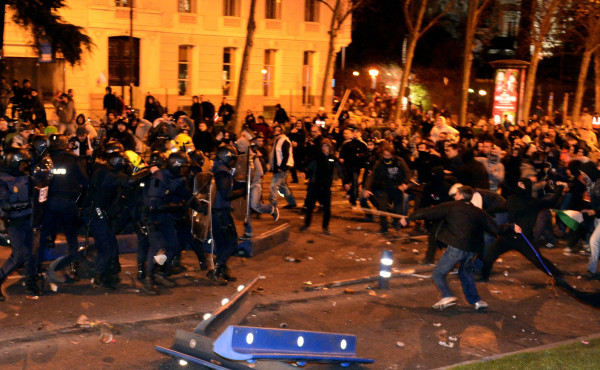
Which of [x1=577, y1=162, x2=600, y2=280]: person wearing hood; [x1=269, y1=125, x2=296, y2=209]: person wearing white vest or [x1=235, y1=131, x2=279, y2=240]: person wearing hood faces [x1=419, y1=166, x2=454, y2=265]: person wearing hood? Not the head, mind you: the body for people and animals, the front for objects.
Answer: [x1=577, y1=162, x2=600, y2=280]: person wearing hood

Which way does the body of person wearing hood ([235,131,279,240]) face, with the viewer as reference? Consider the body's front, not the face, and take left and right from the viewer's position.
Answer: facing to the left of the viewer

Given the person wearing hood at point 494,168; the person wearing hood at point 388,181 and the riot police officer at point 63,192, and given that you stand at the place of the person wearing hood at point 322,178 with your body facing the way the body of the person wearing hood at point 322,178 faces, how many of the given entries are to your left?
2

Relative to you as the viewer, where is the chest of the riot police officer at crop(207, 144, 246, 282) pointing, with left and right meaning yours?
facing to the right of the viewer

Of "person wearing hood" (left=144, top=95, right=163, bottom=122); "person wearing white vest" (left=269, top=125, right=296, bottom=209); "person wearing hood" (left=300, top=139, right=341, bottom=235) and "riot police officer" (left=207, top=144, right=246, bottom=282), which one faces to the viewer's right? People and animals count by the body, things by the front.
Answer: the riot police officer

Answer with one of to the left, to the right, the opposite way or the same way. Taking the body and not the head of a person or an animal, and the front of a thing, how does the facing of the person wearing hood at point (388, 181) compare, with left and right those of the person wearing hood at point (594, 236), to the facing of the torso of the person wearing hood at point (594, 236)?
to the left

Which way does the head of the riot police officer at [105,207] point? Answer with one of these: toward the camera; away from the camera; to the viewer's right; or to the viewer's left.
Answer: to the viewer's right

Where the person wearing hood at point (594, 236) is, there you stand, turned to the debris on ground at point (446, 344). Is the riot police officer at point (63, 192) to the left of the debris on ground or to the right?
right

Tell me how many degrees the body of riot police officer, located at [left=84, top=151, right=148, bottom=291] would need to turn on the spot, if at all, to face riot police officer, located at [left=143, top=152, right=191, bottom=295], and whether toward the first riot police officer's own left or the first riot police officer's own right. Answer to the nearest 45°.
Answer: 0° — they already face them

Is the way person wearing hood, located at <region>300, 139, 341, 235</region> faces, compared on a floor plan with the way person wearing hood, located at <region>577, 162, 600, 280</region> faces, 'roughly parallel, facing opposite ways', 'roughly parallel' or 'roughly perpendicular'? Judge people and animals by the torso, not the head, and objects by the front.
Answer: roughly perpendicular

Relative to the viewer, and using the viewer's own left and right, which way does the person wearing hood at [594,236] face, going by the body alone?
facing to the left of the viewer

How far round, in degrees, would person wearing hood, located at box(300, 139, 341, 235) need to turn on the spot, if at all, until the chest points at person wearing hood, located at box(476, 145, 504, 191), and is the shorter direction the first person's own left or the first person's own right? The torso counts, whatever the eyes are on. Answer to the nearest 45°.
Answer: approximately 90° to the first person's own left

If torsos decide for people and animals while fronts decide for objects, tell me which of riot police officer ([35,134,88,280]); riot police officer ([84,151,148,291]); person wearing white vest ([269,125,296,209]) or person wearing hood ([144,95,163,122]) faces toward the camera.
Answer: person wearing hood ([144,95,163,122])

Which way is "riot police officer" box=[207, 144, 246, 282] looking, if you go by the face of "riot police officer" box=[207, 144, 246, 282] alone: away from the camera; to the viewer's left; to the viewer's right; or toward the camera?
to the viewer's right

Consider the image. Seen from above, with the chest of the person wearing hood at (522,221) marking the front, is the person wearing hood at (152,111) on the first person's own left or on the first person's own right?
on the first person's own right

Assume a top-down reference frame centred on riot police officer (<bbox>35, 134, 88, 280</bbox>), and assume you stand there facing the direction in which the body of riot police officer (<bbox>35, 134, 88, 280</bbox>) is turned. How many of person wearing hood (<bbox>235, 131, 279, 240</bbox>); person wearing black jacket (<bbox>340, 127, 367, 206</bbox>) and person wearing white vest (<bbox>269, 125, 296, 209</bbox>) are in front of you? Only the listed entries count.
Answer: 3
